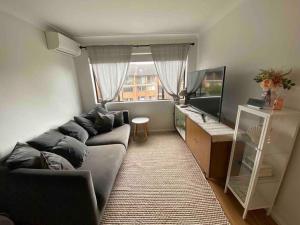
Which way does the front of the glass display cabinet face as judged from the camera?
facing the viewer and to the left of the viewer

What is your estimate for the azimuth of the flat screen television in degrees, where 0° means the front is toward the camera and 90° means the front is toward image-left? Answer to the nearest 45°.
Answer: approximately 45°

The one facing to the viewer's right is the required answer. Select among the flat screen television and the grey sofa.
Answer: the grey sofa

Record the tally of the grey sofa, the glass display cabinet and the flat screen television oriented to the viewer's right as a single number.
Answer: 1

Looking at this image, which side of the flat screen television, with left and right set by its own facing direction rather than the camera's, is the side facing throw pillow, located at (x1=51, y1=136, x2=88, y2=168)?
front

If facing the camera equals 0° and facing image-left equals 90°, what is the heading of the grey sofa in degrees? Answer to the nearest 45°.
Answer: approximately 270°

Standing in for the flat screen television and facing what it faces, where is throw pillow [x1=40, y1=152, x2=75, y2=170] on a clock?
The throw pillow is roughly at 12 o'clock from the flat screen television.

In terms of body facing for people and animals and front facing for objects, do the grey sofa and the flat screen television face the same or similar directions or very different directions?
very different directions

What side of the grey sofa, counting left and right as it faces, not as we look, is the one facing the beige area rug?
front
